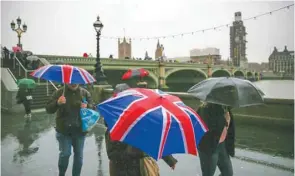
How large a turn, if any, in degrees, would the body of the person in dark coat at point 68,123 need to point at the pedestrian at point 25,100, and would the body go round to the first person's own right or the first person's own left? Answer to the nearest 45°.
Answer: approximately 180°

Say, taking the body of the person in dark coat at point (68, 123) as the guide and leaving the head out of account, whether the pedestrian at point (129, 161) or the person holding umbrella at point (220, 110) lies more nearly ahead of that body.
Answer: the pedestrian

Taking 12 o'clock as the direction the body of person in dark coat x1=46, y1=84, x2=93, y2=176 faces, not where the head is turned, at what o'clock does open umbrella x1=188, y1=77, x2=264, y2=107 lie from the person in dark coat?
The open umbrella is roughly at 10 o'clock from the person in dark coat.

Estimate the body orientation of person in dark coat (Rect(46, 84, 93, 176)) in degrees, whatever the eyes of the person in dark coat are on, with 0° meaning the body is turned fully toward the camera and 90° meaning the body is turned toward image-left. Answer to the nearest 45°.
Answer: approximately 0°

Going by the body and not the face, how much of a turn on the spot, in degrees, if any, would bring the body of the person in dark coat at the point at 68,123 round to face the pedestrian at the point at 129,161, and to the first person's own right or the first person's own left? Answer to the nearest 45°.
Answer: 0° — they already face them
